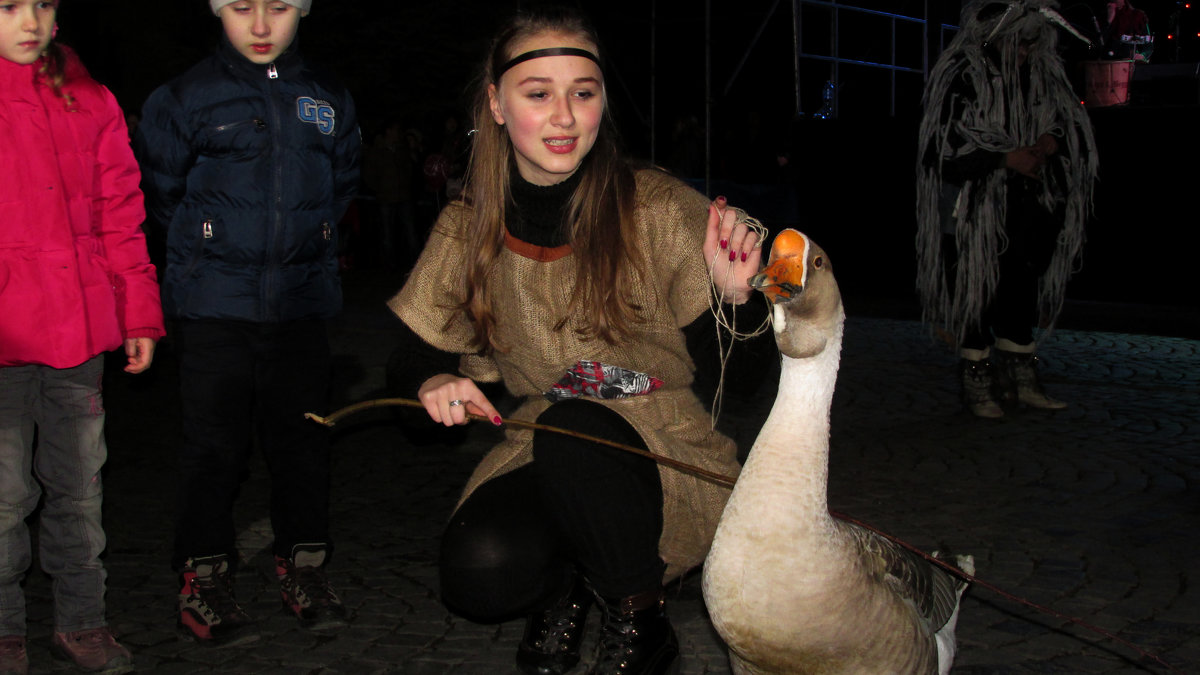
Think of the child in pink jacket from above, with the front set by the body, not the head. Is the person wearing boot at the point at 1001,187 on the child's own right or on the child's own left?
on the child's own left

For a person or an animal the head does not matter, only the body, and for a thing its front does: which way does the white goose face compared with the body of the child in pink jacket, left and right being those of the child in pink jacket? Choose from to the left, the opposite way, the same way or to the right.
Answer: to the right

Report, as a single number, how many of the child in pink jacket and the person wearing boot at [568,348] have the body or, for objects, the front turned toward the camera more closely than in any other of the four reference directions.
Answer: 2

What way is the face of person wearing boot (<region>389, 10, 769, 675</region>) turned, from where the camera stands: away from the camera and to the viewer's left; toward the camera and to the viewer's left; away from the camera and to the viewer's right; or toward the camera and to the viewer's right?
toward the camera and to the viewer's right

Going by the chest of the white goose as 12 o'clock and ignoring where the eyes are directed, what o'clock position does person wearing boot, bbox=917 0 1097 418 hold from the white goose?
The person wearing boot is roughly at 5 o'clock from the white goose.

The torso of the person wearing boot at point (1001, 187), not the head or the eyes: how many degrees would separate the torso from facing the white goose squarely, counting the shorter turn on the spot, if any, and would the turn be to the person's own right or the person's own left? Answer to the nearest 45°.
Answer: approximately 45° to the person's own right

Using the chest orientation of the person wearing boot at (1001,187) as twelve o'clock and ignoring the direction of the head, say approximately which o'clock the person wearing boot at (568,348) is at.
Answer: the person wearing boot at (568,348) is roughly at 2 o'clock from the person wearing boot at (1001,187).

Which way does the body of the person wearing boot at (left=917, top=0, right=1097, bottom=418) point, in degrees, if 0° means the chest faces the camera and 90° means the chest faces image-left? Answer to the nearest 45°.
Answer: approximately 315°

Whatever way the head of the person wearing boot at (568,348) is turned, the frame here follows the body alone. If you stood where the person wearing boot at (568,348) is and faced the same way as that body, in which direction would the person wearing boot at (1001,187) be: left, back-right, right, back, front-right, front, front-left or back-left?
back-left
